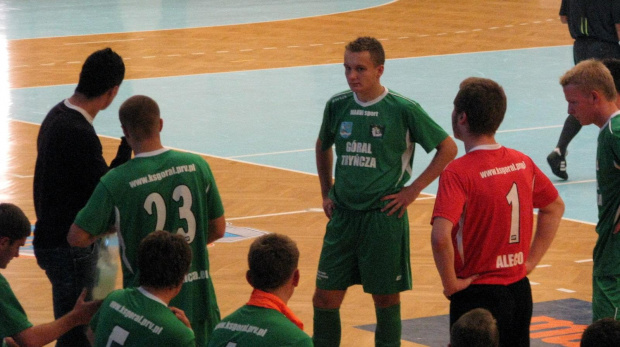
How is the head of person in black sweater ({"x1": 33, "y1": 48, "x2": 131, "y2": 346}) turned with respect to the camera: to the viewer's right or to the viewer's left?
to the viewer's right

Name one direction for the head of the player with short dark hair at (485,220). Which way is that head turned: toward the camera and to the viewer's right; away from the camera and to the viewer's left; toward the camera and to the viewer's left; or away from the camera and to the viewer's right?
away from the camera and to the viewer's left

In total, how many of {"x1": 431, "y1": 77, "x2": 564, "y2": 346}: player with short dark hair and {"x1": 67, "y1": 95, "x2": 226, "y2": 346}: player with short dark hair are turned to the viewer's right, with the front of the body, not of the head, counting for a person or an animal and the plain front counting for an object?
0

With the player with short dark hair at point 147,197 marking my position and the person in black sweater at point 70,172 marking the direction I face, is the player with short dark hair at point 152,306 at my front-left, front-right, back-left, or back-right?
back-left

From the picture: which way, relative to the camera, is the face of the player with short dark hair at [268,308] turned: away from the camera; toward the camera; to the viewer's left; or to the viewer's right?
away from the camera

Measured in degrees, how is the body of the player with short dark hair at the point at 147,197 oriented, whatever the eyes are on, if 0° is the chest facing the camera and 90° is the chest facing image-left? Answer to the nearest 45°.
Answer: approximately 180°

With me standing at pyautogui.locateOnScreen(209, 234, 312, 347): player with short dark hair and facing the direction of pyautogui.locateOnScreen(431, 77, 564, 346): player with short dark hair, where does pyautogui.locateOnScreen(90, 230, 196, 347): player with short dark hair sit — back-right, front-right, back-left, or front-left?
back-left

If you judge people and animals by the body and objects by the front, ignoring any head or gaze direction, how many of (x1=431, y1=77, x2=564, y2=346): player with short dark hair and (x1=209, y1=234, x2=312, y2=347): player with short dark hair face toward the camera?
0

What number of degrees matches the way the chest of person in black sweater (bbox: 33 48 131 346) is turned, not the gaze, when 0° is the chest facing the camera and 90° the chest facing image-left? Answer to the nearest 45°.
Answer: approximately 225°

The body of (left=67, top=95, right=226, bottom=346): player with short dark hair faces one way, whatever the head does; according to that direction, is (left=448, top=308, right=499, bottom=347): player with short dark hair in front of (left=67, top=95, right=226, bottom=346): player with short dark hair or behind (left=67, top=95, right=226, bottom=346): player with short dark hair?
behind

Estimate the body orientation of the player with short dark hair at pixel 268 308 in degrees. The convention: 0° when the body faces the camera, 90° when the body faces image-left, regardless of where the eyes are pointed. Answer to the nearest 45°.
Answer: approximately 225°

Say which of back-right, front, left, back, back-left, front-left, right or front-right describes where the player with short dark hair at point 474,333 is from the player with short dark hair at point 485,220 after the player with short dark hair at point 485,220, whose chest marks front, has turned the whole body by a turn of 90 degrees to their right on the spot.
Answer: back-right

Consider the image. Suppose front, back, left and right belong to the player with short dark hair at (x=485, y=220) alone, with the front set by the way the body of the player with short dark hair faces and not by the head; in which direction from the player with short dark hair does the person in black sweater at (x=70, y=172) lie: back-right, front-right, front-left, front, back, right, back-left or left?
front-left
